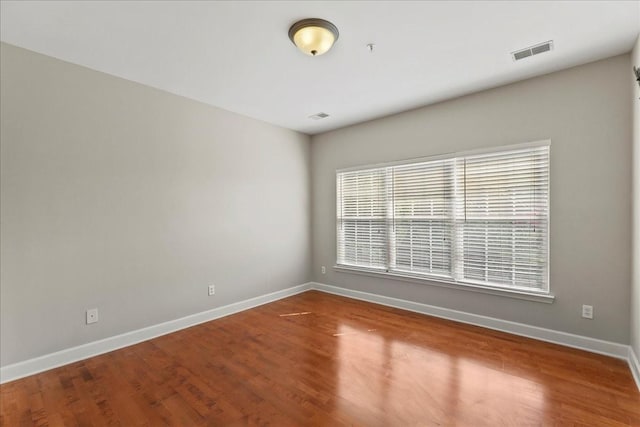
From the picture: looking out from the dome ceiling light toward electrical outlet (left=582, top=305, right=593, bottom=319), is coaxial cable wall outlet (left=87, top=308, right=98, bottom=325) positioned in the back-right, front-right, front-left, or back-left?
back-left

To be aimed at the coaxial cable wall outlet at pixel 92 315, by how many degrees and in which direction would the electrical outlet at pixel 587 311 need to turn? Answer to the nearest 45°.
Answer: approximately 45° to its right

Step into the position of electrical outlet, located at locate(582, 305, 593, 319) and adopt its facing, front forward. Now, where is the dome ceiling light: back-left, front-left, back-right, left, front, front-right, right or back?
front-right

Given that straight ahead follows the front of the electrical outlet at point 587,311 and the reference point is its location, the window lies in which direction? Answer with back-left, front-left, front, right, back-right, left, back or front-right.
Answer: right

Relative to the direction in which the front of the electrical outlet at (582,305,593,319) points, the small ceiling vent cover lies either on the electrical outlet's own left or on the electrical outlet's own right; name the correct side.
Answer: on the electrical outlet's own right

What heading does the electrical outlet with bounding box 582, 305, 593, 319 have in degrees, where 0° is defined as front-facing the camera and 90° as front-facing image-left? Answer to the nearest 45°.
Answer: approximately 0°
